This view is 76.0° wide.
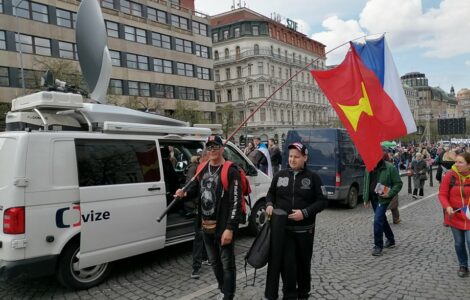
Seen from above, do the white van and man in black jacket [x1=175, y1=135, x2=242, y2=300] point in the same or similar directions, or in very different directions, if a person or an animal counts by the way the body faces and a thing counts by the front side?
very different directions

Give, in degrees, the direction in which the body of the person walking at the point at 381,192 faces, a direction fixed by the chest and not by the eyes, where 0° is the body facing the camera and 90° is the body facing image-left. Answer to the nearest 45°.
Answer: approximately 45°

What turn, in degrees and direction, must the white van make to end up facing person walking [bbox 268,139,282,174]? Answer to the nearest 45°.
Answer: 0° — it already faces them

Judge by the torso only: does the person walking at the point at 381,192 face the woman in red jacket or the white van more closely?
the white van

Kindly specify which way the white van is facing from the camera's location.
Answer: facing away from the viewer and to the right of the viewer

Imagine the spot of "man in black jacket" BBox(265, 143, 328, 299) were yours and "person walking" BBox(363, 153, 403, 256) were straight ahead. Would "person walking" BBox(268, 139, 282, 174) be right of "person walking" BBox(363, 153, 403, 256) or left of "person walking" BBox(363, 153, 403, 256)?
left

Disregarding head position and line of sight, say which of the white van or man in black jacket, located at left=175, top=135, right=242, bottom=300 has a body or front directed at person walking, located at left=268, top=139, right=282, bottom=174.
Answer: the white van

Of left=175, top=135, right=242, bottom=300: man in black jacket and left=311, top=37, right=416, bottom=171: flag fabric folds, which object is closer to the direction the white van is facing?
the flag fabric folds

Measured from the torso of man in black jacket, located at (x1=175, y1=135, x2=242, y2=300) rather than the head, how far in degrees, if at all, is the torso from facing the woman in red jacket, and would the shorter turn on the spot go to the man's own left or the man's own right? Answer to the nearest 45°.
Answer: approximately 135° to the man's own left

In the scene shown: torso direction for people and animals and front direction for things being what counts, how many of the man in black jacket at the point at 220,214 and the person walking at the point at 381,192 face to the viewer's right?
0

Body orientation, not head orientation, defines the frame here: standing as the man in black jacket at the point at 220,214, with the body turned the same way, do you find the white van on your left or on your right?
on your right

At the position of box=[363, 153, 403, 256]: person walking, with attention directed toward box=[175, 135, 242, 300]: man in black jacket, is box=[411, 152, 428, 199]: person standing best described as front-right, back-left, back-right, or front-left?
back-right

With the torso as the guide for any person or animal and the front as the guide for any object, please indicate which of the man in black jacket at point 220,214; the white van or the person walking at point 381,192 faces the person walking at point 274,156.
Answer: the white van

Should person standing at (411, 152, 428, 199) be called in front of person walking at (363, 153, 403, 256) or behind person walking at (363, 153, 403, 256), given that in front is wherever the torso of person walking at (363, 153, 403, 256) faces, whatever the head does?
behind
